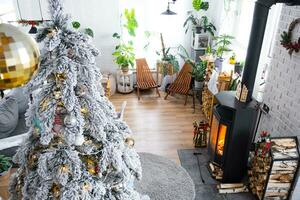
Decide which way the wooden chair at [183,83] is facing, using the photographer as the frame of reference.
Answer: facing the viewer and to the left of the viewer

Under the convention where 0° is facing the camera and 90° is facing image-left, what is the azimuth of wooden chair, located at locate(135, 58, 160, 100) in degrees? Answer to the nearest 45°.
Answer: approximately 315°

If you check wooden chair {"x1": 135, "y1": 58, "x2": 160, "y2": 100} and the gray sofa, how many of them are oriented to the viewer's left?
0

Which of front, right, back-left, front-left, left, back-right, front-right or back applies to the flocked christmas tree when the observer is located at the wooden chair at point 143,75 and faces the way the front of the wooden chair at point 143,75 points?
front-right

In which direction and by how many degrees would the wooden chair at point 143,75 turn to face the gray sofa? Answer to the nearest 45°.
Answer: approximately 90° to its right

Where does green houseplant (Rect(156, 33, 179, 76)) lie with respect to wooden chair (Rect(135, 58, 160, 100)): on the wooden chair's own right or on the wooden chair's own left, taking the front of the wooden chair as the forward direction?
on the wooden chair's own left

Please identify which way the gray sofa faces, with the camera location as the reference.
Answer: facing the viewer and to the right of the viewer

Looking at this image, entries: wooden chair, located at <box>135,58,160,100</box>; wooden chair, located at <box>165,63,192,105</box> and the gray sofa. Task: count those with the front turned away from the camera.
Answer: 0

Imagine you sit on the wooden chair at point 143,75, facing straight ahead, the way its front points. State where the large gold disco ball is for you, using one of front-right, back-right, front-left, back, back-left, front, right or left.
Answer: front-right

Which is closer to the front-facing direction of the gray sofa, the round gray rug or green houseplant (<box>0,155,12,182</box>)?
the round gray rug

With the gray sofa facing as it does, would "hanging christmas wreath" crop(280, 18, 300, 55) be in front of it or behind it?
in front

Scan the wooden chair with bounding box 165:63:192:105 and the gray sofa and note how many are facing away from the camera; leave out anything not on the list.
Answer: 0

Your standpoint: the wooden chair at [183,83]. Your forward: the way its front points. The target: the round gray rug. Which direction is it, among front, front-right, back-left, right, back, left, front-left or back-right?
front-left

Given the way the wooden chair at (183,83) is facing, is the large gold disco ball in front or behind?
in front
